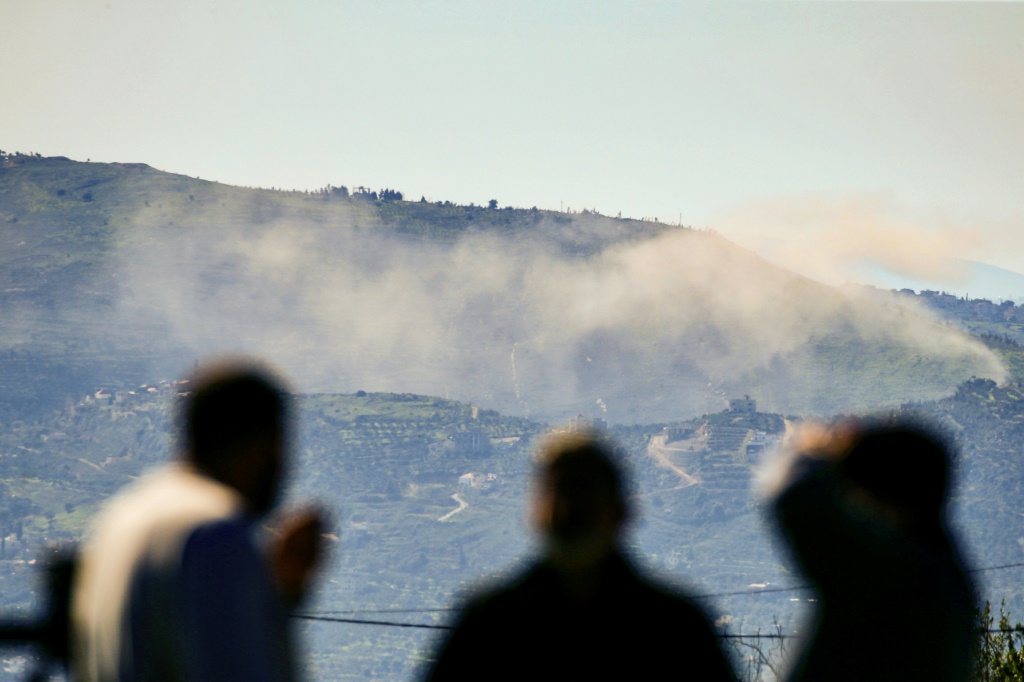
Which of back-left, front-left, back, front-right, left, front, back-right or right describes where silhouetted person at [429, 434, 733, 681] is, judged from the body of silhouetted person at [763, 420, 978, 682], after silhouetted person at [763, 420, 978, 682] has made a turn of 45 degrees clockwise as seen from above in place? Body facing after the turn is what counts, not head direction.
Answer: back-left

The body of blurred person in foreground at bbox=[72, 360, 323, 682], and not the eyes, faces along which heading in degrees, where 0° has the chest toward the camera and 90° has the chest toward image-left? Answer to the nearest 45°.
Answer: approximately 225°

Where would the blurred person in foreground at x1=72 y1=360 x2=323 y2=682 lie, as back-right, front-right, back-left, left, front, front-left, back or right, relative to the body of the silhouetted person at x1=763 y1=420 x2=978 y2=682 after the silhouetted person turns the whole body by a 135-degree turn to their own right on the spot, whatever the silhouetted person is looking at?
back-right

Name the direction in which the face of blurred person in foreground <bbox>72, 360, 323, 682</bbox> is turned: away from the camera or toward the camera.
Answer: away from the camera

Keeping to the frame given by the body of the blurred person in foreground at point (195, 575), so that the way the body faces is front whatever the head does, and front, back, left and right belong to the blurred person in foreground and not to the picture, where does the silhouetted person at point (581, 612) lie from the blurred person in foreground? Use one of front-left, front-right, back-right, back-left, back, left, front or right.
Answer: front-right

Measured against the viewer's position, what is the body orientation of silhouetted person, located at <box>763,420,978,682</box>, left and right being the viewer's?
facing away from the viewer and to the left of the viewer
